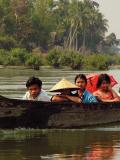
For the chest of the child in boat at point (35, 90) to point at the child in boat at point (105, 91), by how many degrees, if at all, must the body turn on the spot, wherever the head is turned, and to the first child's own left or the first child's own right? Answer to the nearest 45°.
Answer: approximately 135° to the first child's own left

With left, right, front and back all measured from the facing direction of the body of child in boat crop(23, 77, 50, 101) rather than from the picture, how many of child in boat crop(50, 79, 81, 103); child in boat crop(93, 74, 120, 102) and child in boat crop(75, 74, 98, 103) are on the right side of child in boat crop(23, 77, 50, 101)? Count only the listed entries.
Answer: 0

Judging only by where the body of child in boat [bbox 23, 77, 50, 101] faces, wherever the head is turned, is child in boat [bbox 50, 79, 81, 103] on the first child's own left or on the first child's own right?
on the first child's own left

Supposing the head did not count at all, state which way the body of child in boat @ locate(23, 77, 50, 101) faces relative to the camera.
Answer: toward the camera

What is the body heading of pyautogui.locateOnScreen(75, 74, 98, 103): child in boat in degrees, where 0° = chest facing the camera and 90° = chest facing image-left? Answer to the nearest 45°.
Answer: approximately 45°

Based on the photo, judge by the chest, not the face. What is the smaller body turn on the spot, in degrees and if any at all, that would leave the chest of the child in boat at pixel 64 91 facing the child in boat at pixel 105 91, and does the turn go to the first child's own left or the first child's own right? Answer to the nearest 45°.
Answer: approximately 135° to the first child's own left

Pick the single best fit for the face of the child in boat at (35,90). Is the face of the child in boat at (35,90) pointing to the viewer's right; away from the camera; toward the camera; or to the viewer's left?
toward the camera

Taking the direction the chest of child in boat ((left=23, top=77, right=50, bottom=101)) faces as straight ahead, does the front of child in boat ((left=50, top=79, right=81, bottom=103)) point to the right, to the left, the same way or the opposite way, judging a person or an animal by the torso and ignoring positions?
the same way

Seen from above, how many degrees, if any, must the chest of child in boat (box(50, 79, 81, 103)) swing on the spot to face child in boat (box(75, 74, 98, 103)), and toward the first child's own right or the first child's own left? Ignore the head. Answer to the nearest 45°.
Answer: approximately 135° to the first child's own left

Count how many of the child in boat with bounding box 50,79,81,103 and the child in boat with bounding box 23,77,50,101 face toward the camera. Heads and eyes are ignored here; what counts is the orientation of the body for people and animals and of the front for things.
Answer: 2
